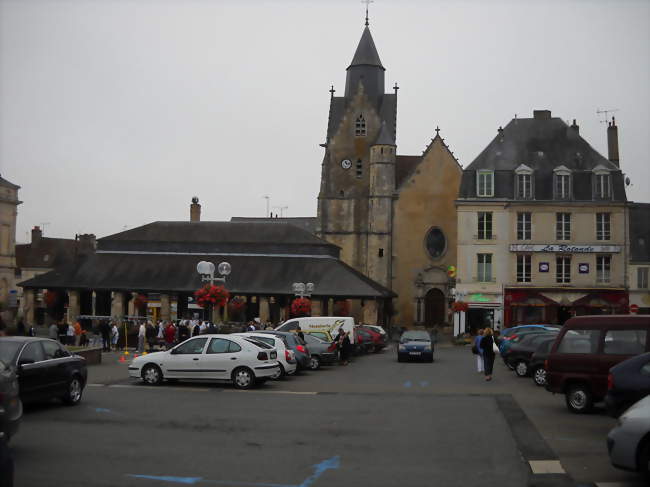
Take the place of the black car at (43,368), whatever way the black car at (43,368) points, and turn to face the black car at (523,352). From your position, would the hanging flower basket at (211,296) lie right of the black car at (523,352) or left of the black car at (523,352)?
left

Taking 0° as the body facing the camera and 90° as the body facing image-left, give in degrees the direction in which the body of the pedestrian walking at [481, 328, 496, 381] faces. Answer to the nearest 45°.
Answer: approximately 180°

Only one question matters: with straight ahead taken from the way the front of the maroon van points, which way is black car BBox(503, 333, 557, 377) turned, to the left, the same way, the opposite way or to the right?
the same way

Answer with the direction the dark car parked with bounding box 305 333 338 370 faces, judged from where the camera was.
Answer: facing away from the viewer and to the left of the viewer

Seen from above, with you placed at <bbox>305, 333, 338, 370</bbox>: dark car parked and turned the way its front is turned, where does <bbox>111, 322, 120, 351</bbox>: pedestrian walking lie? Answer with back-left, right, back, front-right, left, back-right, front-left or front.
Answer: front

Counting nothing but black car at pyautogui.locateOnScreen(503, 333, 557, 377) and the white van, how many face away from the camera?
0

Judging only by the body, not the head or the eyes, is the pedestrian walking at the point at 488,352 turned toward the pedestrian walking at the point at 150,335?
no

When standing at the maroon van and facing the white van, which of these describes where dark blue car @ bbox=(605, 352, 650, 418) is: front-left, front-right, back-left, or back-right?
back-left

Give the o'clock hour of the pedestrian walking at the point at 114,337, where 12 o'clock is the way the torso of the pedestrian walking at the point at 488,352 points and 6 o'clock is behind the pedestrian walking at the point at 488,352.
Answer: the pedestrian walking at the point at 114,337 is roughly at 10 o'clock from the pedestrian walking at the point at 488,352.

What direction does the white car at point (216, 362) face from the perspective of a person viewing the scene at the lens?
facing to the left of the viewer

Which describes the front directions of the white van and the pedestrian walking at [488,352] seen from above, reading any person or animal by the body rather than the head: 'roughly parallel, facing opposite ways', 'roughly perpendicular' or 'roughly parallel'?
roughly perpendicular

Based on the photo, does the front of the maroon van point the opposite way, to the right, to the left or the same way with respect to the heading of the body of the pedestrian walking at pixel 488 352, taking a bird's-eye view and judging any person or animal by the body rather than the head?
to the right
